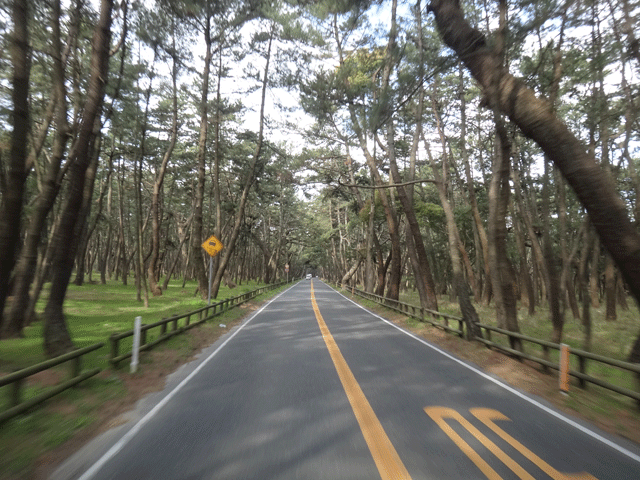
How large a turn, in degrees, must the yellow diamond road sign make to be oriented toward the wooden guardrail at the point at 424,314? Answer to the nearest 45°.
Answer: approximately 45° to its left

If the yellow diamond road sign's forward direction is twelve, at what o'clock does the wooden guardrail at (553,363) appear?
The wooden guardrail is roughly at 11 o'clock from the yellow diamond road sign.

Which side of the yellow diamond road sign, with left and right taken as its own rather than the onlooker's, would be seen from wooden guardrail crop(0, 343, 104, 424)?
front

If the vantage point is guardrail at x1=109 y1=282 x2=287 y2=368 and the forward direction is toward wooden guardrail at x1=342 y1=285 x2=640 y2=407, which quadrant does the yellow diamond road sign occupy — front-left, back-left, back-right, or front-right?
back-left

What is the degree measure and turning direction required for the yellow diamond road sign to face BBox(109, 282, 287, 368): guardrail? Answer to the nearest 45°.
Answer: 0° — it already faces it

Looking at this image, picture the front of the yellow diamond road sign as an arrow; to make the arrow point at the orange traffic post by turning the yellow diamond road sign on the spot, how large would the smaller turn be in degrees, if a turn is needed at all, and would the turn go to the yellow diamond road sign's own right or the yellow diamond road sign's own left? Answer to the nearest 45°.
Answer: approximately 45° to the yellow diamond road sign's own left

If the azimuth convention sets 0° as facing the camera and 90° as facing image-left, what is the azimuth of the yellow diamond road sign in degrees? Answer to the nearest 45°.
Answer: approximately 0°

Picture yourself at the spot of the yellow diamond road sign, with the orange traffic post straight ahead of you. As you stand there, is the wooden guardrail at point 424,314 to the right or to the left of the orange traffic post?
left

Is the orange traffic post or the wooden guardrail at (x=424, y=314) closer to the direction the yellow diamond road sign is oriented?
the orange traffic post
